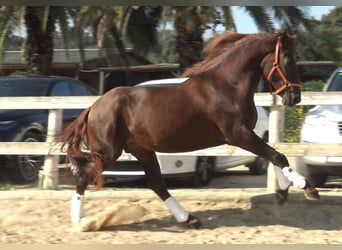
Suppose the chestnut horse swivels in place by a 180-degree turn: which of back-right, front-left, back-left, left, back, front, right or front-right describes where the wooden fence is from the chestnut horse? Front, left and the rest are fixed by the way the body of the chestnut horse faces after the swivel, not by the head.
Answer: right

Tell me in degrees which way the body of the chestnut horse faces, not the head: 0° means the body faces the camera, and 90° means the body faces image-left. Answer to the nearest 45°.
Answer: approximately 270°
